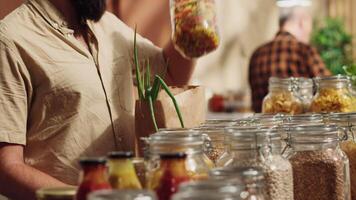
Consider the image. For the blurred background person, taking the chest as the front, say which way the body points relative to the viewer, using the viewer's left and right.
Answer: facing away from the viewer and to the right of the viewer

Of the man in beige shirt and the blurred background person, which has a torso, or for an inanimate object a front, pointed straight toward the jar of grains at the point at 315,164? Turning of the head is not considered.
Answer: the man in beige shirt

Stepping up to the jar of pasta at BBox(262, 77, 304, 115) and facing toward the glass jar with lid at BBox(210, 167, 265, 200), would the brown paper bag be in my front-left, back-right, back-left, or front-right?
front-right

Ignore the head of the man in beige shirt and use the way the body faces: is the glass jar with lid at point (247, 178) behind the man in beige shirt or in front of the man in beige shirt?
in front

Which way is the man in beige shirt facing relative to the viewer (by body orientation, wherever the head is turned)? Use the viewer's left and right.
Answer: facing the viewer and to the right of the viewer

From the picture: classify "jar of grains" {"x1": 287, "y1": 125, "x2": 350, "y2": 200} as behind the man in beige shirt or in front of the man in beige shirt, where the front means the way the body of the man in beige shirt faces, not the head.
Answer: in front

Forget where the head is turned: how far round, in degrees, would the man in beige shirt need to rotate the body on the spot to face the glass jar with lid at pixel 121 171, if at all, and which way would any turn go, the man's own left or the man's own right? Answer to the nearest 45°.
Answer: approximately 45° to the man's own right

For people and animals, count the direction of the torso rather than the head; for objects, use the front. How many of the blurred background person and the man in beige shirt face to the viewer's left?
0

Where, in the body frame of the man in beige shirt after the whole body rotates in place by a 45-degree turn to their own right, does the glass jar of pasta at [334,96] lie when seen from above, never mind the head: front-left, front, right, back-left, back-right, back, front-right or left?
left
